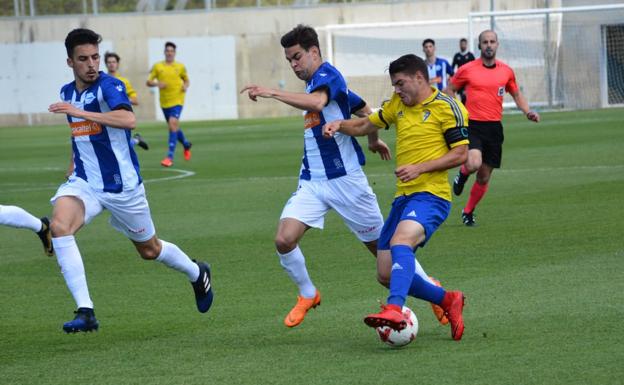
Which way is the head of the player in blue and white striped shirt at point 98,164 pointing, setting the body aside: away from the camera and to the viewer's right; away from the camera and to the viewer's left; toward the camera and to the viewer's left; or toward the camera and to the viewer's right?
toward the camera and to the viewer's right

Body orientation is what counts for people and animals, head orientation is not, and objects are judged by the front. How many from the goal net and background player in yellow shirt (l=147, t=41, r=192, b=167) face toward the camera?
2

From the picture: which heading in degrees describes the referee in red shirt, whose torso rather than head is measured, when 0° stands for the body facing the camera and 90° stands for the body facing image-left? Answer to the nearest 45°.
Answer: approximately 0°

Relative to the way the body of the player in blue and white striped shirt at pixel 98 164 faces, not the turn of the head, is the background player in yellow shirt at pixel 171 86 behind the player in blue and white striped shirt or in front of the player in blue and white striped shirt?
behind

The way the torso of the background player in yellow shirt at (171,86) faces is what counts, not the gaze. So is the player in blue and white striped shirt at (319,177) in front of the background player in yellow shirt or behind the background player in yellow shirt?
in front

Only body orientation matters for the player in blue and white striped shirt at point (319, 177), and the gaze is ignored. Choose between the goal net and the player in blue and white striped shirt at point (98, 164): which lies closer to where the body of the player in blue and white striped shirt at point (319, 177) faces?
the player in blue and white striped shirt

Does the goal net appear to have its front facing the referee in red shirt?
yes

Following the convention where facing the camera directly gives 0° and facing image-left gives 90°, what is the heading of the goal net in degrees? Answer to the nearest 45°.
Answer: approximately 0°

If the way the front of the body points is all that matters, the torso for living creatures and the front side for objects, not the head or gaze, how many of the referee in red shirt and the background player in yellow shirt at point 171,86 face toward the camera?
2

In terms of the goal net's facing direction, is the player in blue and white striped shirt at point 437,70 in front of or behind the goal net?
in front
